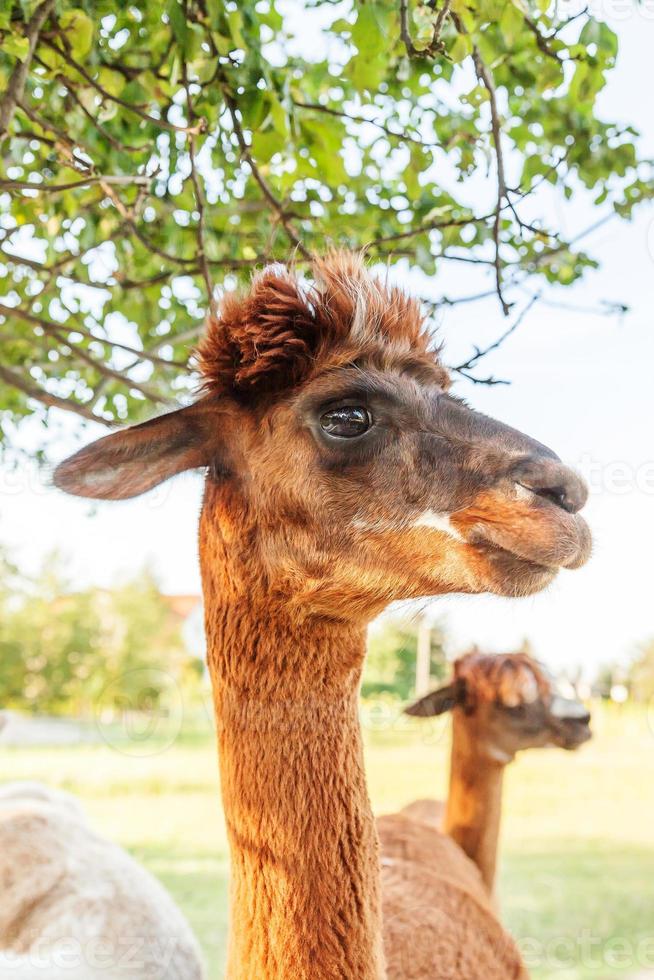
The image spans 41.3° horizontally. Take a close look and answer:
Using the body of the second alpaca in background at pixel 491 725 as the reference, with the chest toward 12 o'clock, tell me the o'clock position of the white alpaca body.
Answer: The white alpaca body is roughly at 5 o'clock from the second alpaca in background.

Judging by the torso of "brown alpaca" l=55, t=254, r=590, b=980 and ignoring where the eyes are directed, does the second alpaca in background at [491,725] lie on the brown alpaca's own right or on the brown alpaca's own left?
on the brown alpaca's own left

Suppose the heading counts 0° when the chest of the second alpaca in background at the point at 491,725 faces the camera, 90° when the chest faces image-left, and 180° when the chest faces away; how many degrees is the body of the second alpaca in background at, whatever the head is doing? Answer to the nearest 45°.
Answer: approximately 270°

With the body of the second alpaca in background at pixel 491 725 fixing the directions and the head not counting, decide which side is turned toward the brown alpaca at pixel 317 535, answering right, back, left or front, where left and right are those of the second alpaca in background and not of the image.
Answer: right

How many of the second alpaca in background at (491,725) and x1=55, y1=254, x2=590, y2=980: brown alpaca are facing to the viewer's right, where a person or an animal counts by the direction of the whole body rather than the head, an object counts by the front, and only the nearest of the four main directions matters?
2

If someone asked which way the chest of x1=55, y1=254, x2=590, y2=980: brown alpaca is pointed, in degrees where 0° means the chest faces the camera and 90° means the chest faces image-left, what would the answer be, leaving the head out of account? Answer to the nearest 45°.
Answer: approximately 270°
